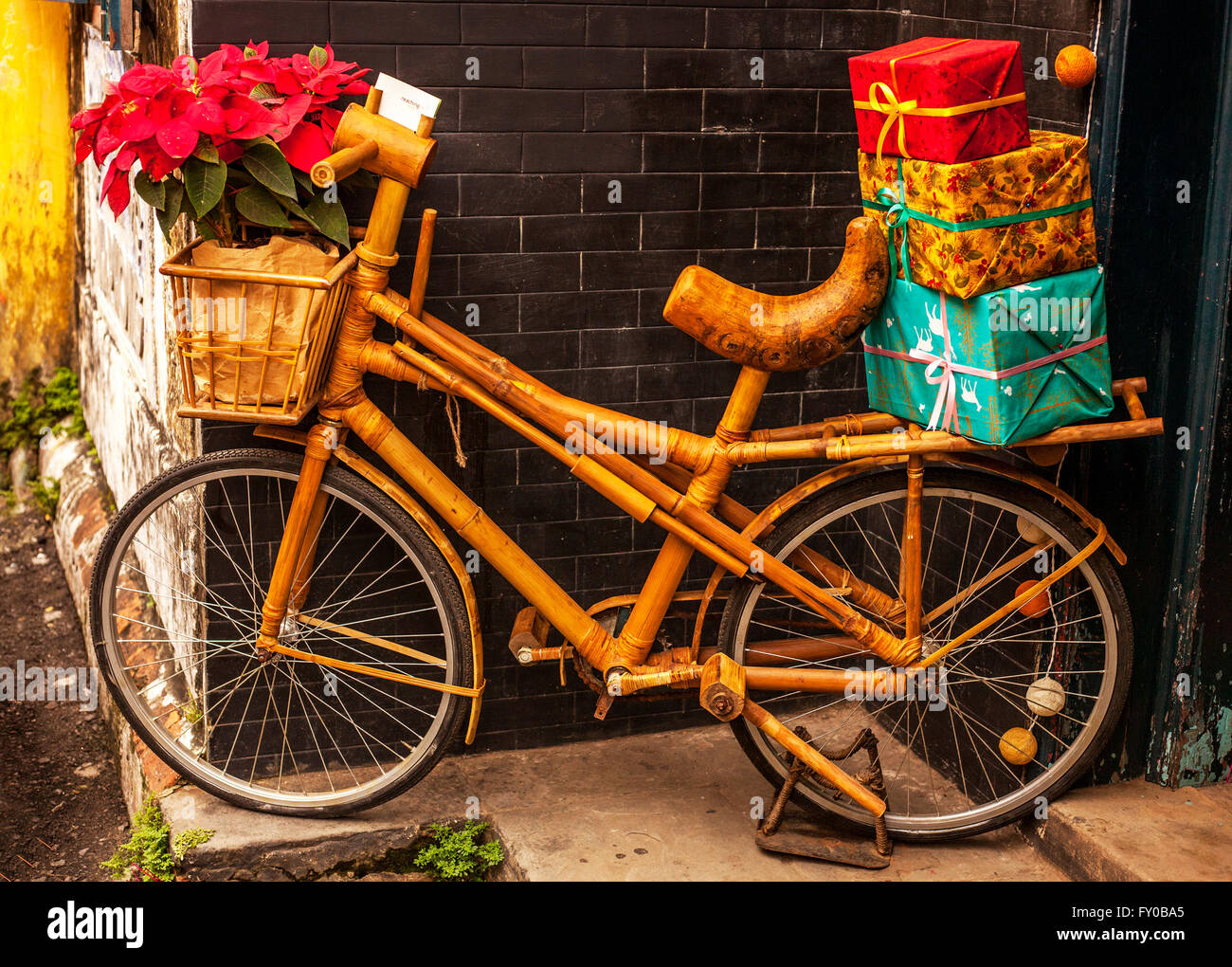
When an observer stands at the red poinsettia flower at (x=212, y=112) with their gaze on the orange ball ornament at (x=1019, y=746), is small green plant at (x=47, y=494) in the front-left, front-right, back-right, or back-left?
back-left

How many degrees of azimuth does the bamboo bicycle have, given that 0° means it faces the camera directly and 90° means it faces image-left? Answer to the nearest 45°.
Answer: approximately 90°

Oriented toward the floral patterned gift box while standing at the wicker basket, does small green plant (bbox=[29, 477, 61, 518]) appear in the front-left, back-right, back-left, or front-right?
back-left

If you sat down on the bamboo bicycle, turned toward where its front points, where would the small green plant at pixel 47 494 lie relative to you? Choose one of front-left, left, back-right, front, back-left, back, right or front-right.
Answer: front-right

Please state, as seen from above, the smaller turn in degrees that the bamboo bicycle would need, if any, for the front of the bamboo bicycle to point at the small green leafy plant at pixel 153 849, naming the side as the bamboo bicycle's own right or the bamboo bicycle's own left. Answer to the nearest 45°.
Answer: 0° — it already faces it
